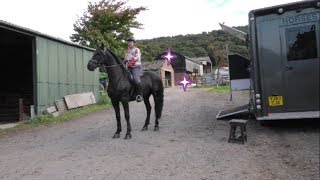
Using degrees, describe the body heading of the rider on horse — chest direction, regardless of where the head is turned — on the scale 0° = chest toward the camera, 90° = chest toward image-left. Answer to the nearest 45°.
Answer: approximately 45°

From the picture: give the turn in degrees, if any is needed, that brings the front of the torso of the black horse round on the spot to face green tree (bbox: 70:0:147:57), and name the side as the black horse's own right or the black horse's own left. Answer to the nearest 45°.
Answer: approximately 135° to the black horse's own right

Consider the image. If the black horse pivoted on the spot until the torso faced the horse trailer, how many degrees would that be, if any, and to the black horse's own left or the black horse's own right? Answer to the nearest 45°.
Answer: approximately 135° to the black horse's own left

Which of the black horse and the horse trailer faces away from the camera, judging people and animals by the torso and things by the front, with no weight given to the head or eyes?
the horse trailer

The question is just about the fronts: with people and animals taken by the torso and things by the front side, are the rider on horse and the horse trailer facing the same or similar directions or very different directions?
very different directions

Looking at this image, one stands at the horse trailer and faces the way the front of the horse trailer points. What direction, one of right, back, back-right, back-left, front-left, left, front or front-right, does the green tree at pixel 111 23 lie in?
front-left

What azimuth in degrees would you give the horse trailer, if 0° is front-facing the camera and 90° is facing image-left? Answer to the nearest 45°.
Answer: approximately 180°
